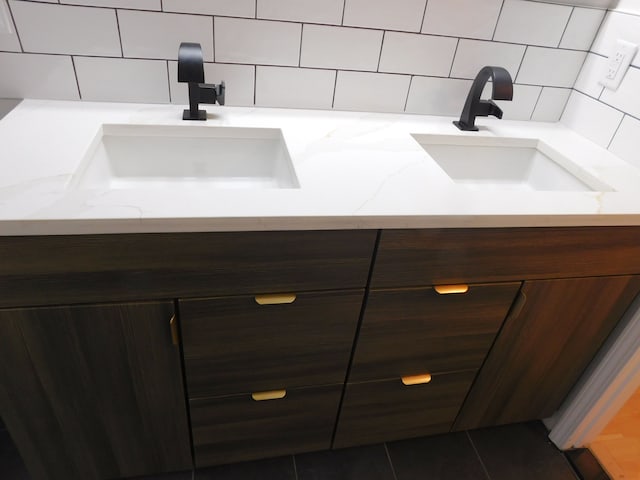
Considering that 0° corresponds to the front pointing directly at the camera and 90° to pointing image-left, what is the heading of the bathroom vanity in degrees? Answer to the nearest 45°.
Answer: approximately 0°

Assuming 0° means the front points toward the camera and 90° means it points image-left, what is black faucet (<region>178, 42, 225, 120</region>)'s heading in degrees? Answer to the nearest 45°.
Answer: approximately 0°
